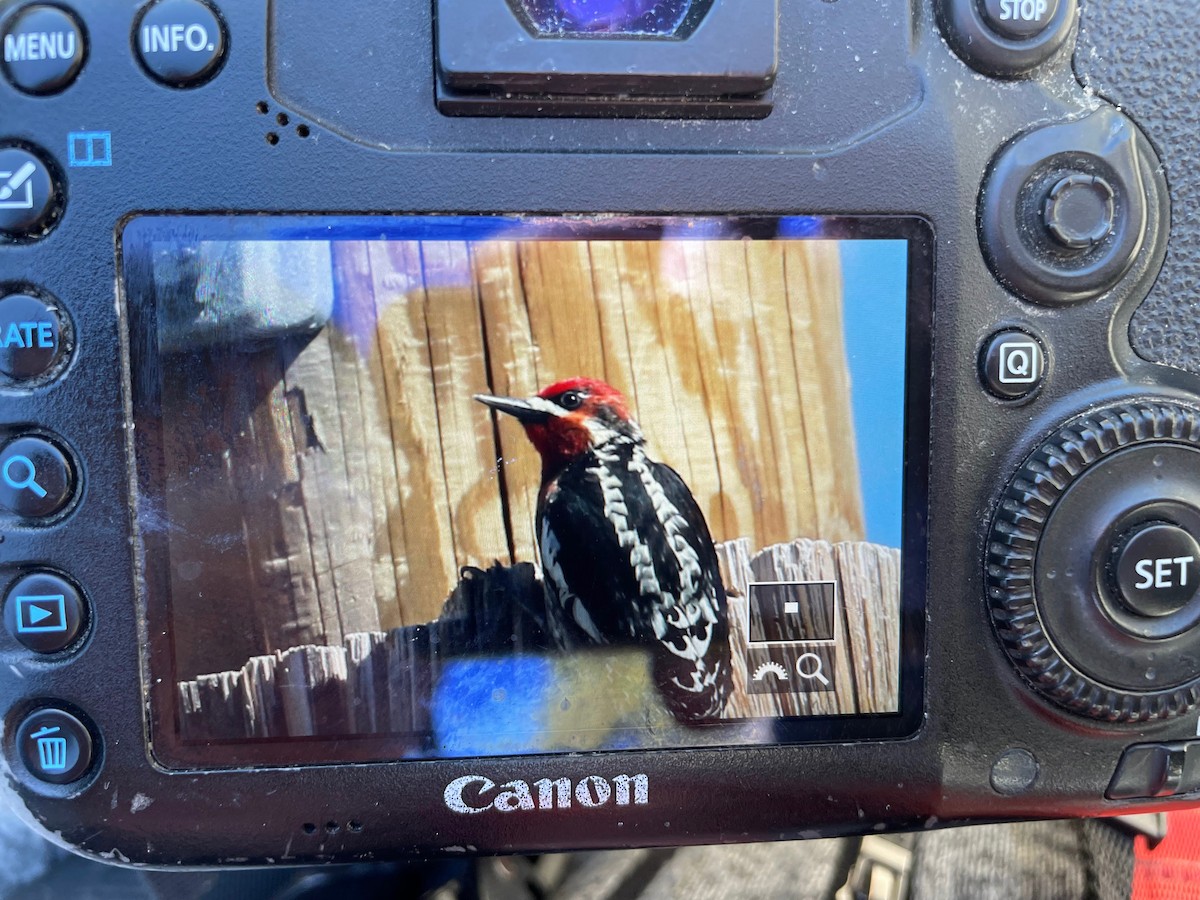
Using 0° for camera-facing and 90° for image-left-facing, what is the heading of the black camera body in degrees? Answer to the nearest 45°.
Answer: approximately 180°
